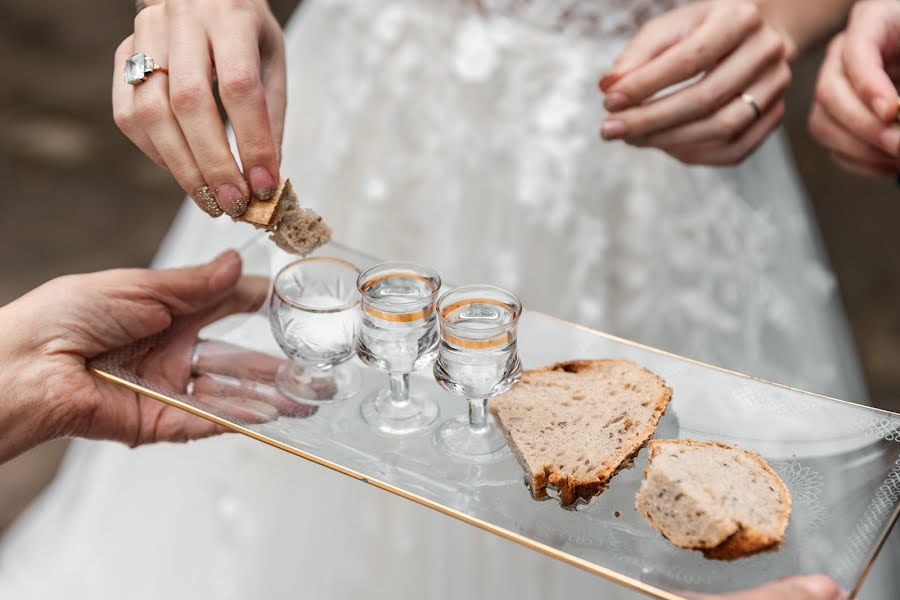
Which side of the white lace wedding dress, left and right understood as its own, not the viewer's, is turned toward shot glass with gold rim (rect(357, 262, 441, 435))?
front

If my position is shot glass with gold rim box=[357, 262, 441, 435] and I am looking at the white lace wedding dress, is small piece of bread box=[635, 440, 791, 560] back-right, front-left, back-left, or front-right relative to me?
back-right

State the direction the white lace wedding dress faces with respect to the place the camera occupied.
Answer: facing the viewer

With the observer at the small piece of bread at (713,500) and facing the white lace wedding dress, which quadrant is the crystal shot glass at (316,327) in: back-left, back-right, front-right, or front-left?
front-left

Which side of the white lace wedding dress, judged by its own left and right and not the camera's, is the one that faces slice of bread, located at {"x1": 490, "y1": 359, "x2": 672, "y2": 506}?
front

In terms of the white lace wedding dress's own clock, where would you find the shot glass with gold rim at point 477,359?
The shot glass with gold rim is roughly at 12 o'clock from the white lace wedding dress.

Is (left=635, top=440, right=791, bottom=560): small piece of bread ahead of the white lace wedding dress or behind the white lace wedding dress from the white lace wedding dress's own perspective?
ahead
